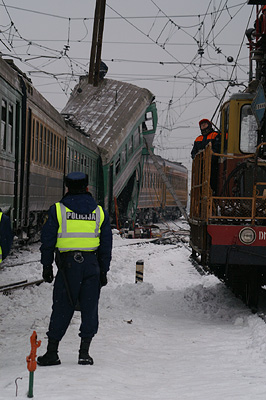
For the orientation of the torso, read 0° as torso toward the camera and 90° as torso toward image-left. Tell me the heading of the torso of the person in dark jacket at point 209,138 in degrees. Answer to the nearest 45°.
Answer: approximately 45°

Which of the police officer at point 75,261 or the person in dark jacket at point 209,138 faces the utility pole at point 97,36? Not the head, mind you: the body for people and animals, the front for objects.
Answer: the police officer

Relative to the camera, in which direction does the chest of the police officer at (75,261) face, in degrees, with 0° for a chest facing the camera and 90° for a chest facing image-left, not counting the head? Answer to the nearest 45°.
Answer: approximately 180°

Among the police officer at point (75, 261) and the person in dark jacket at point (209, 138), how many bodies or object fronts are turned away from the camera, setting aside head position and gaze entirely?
1

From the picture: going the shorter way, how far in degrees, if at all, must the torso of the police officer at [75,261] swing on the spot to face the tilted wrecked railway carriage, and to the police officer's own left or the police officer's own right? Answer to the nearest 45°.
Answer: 0° — they already face it

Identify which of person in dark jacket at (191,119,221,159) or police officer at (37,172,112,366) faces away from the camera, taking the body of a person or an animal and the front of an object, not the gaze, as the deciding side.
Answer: the police officer

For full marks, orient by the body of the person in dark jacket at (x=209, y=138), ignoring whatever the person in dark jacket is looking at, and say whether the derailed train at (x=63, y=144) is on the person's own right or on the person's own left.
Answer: on the person's own right

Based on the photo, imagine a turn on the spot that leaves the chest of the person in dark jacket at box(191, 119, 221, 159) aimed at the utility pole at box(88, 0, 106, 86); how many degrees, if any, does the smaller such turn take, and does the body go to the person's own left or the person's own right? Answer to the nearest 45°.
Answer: approximately 90° to the person's own right

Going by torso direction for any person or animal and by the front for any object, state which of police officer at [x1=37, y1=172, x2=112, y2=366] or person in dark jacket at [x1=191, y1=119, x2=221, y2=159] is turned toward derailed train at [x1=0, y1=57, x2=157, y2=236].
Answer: the police officer

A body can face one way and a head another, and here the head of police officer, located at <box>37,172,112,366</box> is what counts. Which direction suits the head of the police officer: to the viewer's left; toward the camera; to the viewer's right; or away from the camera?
away from the camera

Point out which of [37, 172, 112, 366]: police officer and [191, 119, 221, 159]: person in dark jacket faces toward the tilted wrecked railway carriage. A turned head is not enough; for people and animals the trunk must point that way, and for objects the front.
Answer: the police officer
